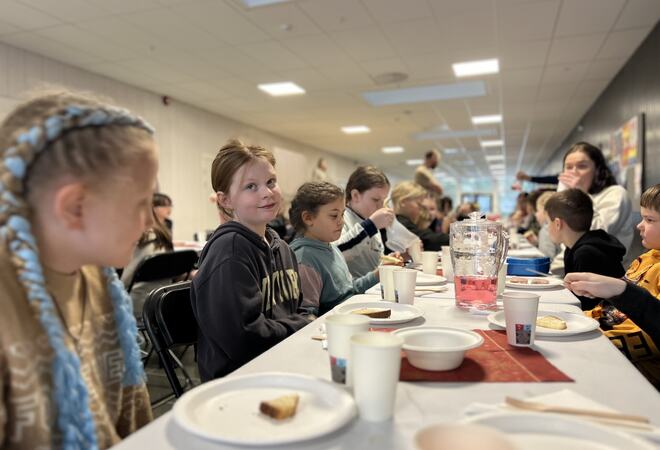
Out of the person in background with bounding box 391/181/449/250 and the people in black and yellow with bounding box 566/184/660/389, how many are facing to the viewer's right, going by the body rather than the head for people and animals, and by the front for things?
1

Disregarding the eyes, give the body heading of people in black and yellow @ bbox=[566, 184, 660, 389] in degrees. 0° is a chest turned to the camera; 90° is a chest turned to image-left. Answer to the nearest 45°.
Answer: approximately 90°

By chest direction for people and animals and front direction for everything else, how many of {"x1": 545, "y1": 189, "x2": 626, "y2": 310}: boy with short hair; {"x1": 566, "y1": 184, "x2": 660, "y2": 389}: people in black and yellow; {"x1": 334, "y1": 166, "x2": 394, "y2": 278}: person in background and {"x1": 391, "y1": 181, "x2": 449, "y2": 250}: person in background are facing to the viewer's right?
2

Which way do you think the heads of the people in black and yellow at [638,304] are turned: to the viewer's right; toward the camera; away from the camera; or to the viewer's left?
to the viewer's left

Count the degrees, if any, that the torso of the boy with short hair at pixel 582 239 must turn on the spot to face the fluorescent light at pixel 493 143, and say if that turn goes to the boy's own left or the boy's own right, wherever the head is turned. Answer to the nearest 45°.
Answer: approximately 45° to the boy's own right

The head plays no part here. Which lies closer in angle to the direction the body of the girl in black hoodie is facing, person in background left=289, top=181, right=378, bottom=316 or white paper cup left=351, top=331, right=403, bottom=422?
the white paper cup

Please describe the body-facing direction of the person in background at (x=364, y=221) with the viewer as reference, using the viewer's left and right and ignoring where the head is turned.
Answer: facing to the right of the viewer

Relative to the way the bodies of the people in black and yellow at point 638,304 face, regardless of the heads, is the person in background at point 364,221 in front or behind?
in front

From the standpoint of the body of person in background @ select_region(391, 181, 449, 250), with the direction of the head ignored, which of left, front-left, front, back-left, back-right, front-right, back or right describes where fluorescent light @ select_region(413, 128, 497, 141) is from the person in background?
left

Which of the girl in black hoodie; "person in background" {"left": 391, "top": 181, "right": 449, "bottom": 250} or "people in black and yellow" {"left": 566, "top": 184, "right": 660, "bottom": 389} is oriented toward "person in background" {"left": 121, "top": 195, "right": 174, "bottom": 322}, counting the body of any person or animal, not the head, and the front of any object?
"people in black and yellow" {"left": 566, "top": 184, "right": 660, "bottom": 389}

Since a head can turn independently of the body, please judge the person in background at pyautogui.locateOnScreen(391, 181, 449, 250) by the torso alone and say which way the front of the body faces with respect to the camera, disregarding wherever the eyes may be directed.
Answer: to the viewer's right
